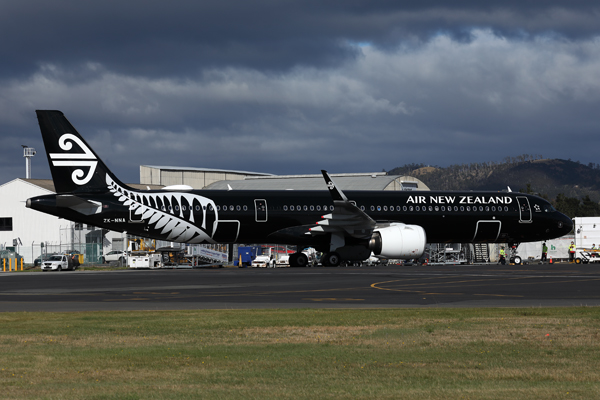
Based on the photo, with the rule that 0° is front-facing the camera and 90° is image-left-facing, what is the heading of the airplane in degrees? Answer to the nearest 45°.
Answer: approximately 270°
